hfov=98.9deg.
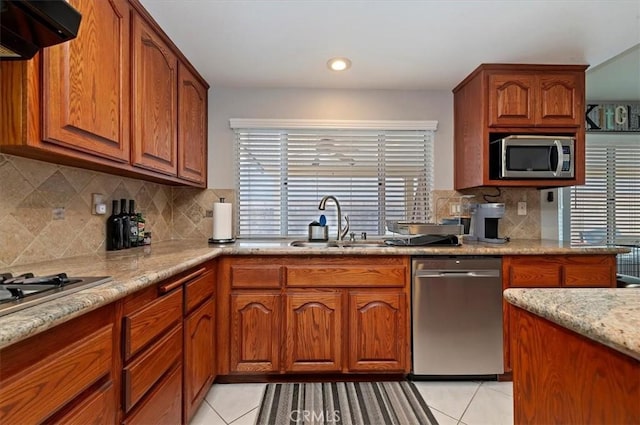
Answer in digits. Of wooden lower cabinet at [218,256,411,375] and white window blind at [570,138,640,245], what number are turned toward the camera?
2

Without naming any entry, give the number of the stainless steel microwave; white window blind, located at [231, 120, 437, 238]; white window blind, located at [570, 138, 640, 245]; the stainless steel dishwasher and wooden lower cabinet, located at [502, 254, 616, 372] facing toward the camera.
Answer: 5

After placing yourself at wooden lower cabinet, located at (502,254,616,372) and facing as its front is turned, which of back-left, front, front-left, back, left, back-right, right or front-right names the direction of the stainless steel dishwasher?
front-right

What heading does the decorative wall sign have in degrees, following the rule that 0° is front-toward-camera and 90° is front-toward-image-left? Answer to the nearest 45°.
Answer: approximately 0°

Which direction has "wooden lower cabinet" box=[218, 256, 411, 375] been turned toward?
toward the camera

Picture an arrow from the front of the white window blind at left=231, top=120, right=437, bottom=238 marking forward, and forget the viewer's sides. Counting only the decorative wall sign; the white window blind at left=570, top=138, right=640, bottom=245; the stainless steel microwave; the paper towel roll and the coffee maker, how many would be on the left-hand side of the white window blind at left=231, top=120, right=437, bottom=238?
4

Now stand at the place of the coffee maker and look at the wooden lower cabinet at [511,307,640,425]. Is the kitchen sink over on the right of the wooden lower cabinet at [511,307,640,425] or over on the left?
right

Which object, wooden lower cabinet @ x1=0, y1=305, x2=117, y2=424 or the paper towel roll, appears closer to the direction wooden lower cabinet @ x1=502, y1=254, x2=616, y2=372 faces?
the wooden lower cabinet

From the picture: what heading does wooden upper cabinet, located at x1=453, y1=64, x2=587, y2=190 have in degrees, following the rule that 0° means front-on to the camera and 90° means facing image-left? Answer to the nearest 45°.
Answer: approximately 0°

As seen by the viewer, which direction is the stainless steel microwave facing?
toward the camera

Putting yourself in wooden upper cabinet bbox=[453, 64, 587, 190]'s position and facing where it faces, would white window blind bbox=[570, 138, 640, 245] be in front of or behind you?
behind

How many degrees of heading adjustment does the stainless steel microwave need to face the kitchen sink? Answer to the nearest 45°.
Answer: approximately 45° to its right

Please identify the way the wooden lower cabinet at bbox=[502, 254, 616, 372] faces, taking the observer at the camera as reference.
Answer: facing the viewer

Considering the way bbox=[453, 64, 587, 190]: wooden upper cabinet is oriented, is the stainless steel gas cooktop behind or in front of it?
in front

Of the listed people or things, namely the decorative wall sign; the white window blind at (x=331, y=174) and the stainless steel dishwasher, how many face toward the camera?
3
